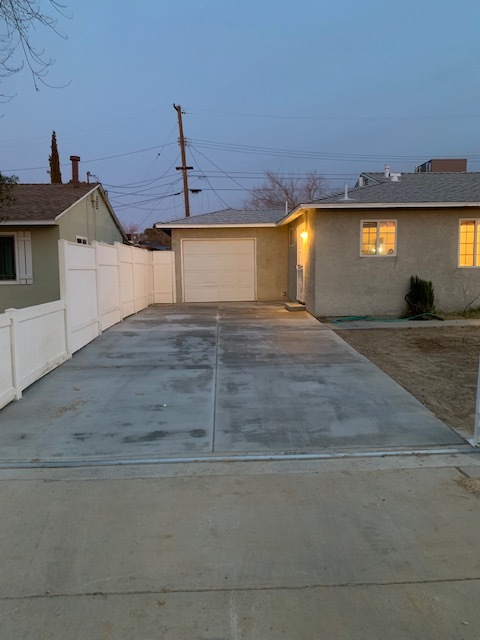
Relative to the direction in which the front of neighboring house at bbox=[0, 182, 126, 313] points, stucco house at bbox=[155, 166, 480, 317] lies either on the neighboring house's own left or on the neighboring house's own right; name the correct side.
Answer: on the neighboring house's own left

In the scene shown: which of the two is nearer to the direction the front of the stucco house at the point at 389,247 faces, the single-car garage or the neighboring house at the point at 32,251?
the neighboring house

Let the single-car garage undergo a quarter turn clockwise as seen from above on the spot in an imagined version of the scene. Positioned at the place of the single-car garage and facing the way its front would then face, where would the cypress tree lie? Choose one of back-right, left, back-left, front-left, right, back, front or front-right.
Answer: front-right

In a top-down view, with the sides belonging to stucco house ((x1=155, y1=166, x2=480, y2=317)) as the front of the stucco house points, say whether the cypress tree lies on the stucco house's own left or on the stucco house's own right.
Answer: on the stucco house's own right

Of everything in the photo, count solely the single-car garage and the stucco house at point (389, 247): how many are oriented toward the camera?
2

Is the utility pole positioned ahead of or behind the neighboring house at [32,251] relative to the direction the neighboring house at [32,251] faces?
behind

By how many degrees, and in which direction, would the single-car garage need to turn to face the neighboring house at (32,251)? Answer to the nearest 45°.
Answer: approximately 45° to its right

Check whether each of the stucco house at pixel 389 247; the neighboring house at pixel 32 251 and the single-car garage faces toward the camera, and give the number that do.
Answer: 3

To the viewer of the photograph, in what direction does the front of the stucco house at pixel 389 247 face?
facing the viewer

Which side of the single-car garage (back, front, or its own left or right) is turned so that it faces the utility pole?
back

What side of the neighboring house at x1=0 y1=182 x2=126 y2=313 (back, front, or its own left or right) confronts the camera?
front

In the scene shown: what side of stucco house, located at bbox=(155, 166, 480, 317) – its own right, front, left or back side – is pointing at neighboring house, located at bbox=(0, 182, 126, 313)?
right

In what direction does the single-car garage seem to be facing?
toward the camera
